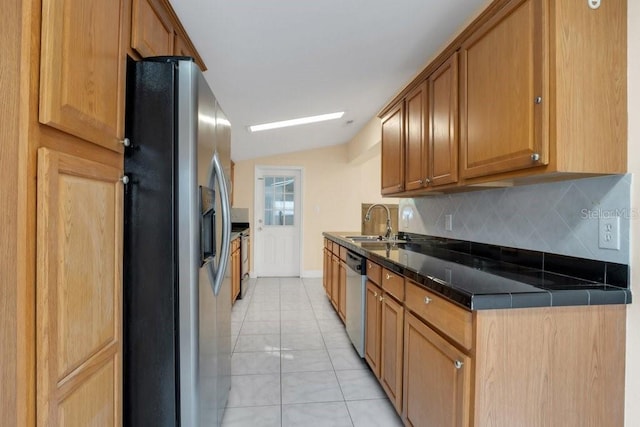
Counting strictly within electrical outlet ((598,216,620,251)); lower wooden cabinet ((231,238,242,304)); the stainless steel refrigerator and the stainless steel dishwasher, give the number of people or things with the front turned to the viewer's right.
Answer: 2

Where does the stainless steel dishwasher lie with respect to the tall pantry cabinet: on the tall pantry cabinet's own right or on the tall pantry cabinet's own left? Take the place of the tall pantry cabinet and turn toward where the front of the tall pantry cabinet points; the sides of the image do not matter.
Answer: on the tall pantry cabinet's own left

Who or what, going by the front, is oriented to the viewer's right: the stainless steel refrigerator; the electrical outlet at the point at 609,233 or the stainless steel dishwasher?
the stainless steel refrigerator

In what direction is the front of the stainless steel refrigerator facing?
to the viewer's right

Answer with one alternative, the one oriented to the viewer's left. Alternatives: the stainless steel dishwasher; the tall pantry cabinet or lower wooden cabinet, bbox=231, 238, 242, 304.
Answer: the stainless steel dishwasher

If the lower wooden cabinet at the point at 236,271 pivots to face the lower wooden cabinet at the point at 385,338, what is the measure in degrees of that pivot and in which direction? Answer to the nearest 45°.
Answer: approximately 90° to its right

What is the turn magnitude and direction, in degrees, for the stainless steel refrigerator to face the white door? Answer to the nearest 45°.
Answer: approximately 90° to its left

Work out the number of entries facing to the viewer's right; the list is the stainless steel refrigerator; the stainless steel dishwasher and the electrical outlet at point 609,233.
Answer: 1

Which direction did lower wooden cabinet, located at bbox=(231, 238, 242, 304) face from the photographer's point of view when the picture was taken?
facing to the right of the viewer

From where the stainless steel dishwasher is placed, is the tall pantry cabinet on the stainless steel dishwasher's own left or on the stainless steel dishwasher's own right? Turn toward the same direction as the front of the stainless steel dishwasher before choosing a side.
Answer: on the stainless steel dishwasher's own left

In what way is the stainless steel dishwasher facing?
to the viewer's left

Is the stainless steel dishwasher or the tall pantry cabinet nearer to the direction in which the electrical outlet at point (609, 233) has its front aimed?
the tall pantry cabinet
